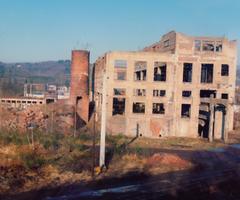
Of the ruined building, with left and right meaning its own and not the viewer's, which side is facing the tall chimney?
right

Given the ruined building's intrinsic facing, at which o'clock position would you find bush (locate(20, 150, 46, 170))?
The bush is roughly at 1 o'clock from the ruined building.

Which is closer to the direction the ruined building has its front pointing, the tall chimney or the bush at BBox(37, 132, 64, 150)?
the bush

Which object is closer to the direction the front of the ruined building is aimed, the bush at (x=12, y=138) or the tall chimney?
the bush

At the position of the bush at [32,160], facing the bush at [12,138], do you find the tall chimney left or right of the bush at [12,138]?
right

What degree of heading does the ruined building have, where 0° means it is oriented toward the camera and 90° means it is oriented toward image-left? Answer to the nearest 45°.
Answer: approximately 0°

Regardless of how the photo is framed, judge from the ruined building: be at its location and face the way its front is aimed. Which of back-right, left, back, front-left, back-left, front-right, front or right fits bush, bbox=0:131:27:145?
front-right

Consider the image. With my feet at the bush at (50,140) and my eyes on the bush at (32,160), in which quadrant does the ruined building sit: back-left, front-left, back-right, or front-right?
back-left

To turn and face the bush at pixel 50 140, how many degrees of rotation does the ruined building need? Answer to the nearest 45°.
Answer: approximately 45° to its right
